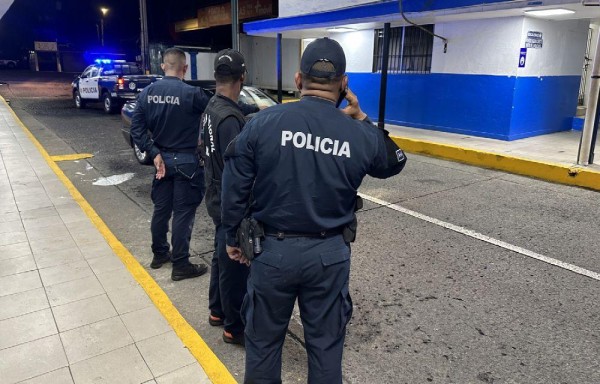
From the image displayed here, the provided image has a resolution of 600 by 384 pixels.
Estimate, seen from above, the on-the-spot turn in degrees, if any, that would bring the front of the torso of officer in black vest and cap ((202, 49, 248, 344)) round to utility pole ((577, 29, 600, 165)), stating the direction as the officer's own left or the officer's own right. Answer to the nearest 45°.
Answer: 0° — they already face it

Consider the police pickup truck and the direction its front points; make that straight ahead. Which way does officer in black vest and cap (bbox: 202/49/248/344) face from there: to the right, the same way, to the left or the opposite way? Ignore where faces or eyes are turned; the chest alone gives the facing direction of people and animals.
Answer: to the right

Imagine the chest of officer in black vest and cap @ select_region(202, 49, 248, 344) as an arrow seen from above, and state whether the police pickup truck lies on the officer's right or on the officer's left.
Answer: on the officer's left

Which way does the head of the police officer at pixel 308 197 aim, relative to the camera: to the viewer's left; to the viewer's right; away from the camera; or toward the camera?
away from the camera

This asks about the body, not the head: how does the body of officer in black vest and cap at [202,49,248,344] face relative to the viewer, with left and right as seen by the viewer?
facing away from the viewer and to the right of the viewer

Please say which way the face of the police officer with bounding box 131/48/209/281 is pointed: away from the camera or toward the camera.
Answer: away from the camera

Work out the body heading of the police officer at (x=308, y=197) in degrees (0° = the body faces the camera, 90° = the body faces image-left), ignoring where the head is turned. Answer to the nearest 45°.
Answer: approximately 180°

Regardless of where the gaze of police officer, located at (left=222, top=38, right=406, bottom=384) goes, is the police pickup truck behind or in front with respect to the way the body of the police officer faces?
in front

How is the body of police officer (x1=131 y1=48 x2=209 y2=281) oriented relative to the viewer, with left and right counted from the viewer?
facing away from the viewer and to the right of the viewer

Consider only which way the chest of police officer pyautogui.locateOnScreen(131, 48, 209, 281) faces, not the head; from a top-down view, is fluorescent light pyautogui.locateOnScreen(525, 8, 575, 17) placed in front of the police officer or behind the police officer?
in front

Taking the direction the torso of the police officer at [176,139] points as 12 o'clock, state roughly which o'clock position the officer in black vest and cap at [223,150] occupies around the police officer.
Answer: The officer in black vest and cap is roughly at 4 o'clock from the police officer.

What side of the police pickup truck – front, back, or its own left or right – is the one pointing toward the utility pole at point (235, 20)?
back

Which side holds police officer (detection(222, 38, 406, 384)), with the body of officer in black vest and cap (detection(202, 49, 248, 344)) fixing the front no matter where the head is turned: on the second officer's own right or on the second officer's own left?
on the second officer's own right
